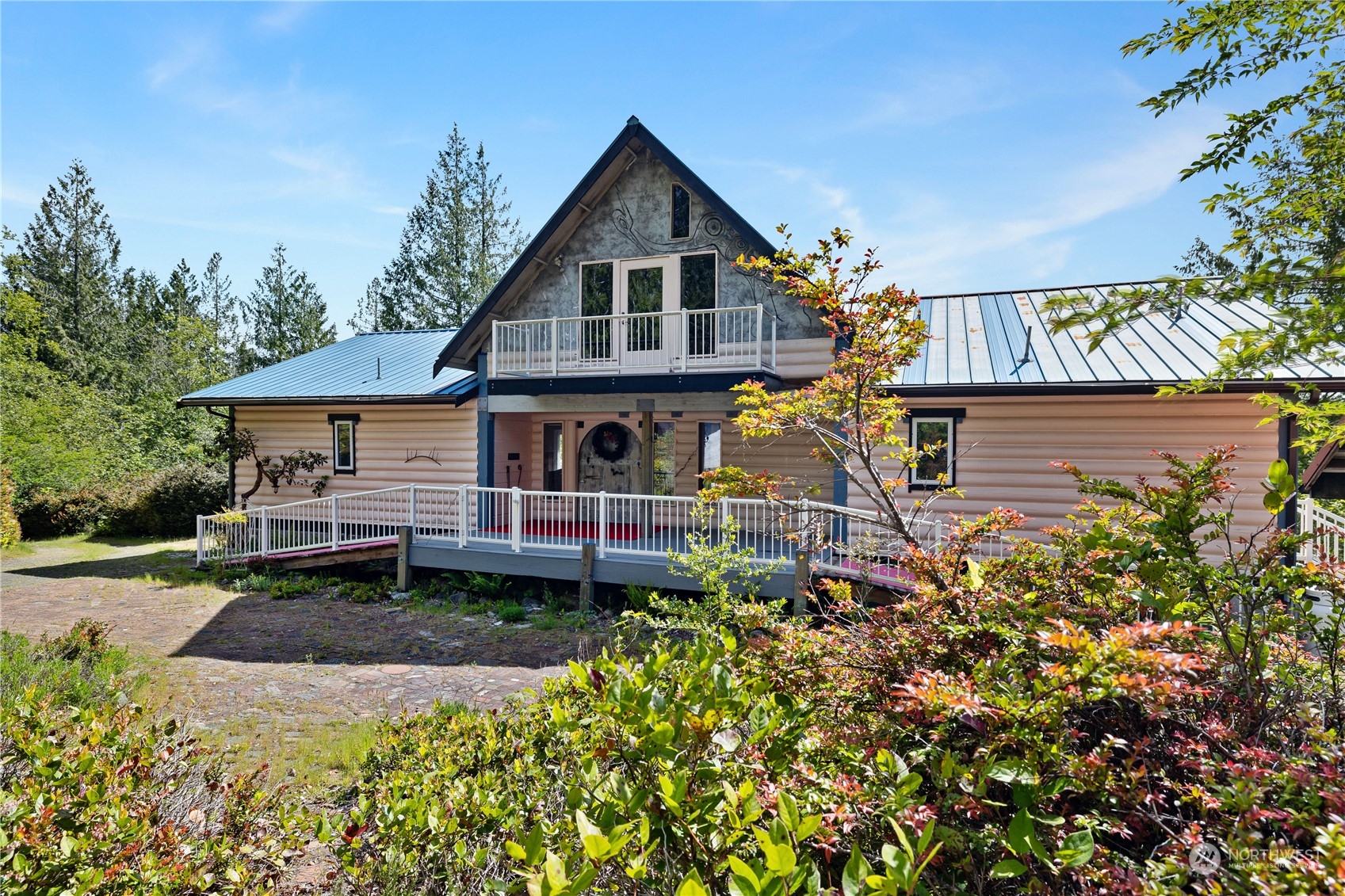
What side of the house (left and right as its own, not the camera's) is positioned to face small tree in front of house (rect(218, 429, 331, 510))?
right

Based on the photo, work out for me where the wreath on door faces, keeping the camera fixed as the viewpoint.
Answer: facing the viewer

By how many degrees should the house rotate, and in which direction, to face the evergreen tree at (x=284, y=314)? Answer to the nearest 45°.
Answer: approximately 135° to its right

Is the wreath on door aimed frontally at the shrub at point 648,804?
yes

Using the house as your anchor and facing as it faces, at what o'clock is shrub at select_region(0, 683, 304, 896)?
The shrub is roughly at 12 o'clock from the house.

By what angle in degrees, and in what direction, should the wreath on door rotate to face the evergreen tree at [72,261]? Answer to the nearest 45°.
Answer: approximately 135° to its right

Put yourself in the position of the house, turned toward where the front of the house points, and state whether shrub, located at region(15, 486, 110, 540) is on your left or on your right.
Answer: on your right

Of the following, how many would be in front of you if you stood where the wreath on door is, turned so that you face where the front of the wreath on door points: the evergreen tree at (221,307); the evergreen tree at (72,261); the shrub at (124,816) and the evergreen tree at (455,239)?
1

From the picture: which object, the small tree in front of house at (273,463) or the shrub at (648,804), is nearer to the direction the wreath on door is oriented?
the shrub

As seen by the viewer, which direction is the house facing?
toward the camera

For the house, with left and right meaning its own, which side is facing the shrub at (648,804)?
front
